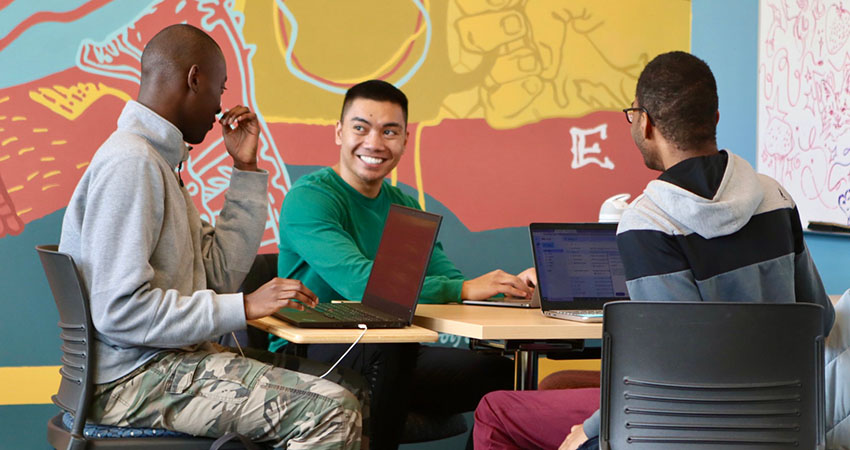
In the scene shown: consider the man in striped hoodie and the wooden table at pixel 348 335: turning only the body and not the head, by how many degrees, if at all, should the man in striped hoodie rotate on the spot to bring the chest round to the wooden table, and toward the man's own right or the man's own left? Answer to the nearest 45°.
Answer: approximately 45° to the man's own left

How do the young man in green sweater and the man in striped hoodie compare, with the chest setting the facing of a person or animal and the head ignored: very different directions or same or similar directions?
very different directions

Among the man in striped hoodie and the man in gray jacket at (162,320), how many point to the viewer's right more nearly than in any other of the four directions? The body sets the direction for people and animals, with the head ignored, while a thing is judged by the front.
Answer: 1

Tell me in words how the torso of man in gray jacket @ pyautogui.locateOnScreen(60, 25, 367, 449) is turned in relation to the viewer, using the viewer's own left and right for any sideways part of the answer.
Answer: facing to the right of the viewer

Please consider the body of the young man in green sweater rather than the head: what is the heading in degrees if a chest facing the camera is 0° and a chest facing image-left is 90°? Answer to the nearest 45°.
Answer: approximately 315°

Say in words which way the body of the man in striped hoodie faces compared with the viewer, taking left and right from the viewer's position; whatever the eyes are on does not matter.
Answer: facing away from the viewer and to the left of the viewer

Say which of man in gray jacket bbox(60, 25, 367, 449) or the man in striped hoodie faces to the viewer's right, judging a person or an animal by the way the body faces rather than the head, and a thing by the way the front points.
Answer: the man in gray jacket

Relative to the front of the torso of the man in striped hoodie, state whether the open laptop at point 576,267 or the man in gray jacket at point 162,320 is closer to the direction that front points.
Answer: the open laptop

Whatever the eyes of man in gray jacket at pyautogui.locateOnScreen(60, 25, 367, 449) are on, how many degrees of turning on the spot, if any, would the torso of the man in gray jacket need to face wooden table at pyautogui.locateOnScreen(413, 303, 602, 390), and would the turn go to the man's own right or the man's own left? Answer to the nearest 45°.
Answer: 0° — they already face it

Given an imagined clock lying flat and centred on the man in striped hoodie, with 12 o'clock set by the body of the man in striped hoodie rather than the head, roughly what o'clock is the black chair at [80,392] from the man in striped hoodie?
The black chair is roughly at 10 o'clock from the man in striped hoodie.

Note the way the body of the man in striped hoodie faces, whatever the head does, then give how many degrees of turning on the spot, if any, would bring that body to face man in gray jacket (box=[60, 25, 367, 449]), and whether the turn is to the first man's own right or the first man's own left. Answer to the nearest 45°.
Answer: approximately 45° to the first man's own left

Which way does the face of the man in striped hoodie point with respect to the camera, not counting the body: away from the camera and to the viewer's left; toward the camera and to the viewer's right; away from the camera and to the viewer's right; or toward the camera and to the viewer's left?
away from the camera and to the viewer's left
